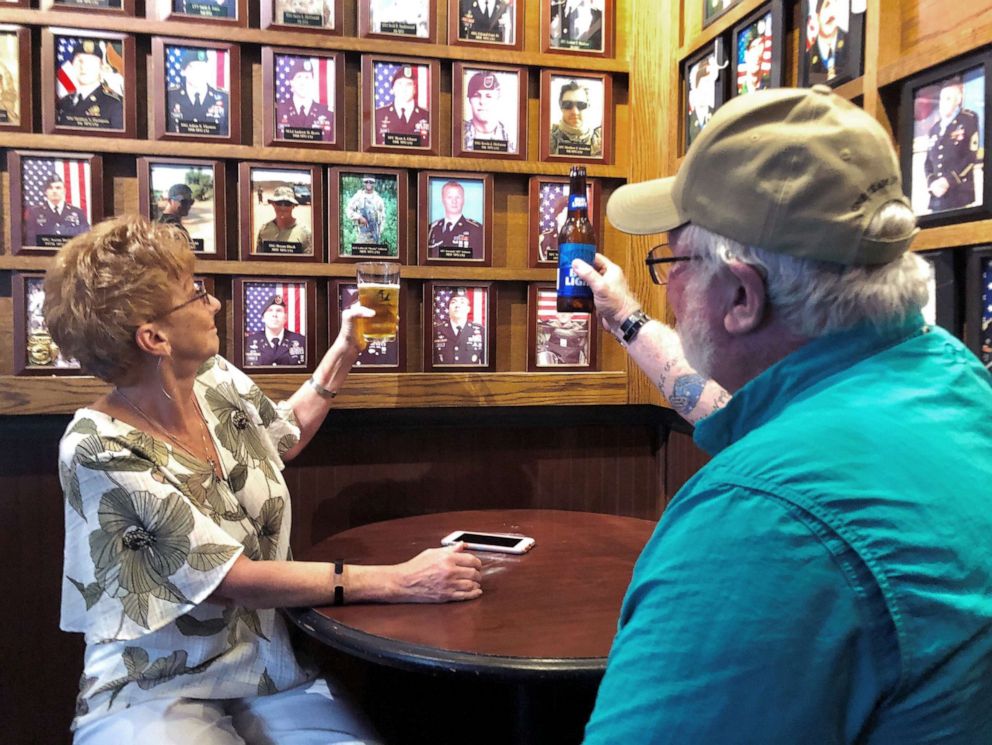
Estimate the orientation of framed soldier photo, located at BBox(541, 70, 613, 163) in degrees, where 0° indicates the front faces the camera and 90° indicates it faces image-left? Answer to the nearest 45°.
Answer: approximately 0°

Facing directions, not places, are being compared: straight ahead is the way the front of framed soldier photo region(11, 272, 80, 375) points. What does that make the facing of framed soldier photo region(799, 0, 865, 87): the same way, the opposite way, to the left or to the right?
to the right

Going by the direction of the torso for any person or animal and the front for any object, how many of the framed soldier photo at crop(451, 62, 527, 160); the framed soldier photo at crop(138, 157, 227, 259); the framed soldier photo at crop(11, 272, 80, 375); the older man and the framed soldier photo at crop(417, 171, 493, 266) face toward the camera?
4

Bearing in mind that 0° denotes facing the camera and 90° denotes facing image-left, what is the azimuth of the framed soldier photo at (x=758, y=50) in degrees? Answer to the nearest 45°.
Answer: approximately 45°

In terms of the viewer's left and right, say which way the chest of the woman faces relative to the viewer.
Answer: facing the viewer and to the right of the viewer

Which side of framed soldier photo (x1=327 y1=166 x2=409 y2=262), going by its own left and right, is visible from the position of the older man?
front

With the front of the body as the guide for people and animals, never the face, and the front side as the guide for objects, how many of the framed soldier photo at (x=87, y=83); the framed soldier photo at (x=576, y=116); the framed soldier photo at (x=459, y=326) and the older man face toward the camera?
3

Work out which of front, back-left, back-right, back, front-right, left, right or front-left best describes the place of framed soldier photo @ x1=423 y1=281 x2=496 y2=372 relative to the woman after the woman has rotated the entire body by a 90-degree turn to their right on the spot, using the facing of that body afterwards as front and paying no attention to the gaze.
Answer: back

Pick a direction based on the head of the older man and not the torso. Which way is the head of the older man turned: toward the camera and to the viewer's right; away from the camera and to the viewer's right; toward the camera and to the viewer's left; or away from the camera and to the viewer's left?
away from the camera and to the viewer's left
